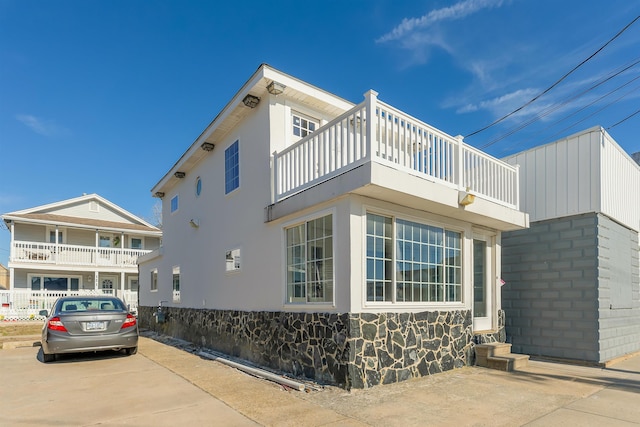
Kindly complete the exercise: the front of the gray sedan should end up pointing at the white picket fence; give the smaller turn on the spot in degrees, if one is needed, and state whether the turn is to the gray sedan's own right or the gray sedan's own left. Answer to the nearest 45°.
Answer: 0° — it already faces it

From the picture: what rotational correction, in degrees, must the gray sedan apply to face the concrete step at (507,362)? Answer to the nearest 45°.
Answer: approximately 135° to its right

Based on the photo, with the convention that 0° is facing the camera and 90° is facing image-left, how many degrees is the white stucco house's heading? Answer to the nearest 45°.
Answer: approximately 315°

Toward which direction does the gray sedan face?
away from the camera

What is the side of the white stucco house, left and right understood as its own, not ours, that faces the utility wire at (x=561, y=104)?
left

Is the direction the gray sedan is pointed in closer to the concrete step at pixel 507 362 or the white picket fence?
the white picket fence

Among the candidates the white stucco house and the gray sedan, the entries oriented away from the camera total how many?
1

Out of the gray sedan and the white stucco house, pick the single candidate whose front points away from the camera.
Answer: the gray sedan
